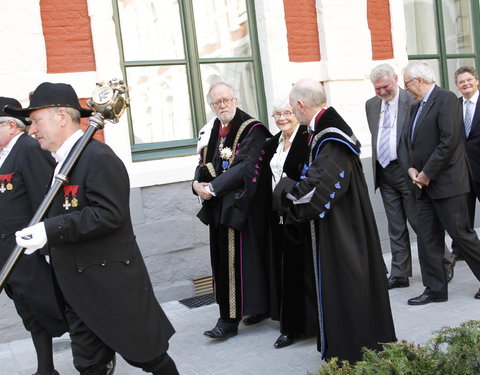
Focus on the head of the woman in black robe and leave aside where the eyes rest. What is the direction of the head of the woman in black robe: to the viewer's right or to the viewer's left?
to the viewer's right

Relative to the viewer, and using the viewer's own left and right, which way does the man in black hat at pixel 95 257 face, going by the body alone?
facing to the left of the viewer

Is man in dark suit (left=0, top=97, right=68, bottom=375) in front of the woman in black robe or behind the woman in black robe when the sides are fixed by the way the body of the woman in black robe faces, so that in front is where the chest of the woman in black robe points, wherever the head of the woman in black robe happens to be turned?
in front

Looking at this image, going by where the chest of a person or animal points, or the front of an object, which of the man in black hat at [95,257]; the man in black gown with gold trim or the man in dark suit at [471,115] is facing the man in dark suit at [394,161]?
the man in dark suit at [471,115]

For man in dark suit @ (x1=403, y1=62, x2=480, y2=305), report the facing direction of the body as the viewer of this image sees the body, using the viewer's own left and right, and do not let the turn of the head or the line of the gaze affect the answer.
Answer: facing to the left of the viewer

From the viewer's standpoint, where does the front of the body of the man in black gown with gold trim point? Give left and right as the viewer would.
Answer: facing the viewer and to the left of the viewer

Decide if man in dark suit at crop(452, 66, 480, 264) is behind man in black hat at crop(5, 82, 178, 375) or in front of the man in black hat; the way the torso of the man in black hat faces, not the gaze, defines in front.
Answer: behind

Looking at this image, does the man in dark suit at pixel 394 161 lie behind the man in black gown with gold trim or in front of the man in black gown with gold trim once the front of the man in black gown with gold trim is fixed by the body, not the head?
behind
